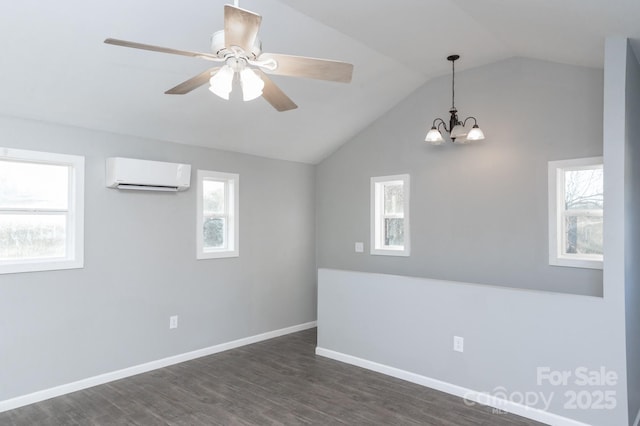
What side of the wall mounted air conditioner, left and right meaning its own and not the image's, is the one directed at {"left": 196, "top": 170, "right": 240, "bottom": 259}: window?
left

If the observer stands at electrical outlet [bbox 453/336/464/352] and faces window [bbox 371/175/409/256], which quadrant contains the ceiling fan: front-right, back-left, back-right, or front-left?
back-left

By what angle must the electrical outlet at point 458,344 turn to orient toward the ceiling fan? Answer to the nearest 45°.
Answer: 0° — it already faces it

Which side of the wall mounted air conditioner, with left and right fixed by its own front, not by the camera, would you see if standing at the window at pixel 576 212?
front

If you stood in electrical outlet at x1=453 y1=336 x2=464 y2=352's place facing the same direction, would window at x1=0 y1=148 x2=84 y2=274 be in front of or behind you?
in front

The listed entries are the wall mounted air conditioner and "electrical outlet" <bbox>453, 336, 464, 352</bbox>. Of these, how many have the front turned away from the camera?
0

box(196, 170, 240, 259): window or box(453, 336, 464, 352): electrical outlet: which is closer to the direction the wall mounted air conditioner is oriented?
the electrical outlet

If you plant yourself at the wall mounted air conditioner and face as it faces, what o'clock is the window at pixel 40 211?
The window is roughly at 4 o'clock from the wall mounted air conditioner.

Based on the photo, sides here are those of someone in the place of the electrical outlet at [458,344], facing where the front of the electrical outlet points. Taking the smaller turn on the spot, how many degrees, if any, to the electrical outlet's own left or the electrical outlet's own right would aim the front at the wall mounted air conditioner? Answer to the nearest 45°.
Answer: approximately 45° to the electrical outlet's own right

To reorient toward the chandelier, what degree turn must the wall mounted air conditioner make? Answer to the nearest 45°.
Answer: approximately 45° to its left

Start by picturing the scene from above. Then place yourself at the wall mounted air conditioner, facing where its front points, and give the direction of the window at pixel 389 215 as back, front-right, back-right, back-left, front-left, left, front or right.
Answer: front-left

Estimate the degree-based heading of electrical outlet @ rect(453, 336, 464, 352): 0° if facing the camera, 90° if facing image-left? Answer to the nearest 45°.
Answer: approximately 45°

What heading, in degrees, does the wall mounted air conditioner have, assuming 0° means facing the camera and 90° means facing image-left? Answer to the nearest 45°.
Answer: approximately 315°

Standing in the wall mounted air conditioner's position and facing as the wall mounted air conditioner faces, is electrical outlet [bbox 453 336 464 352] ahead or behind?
ahead
